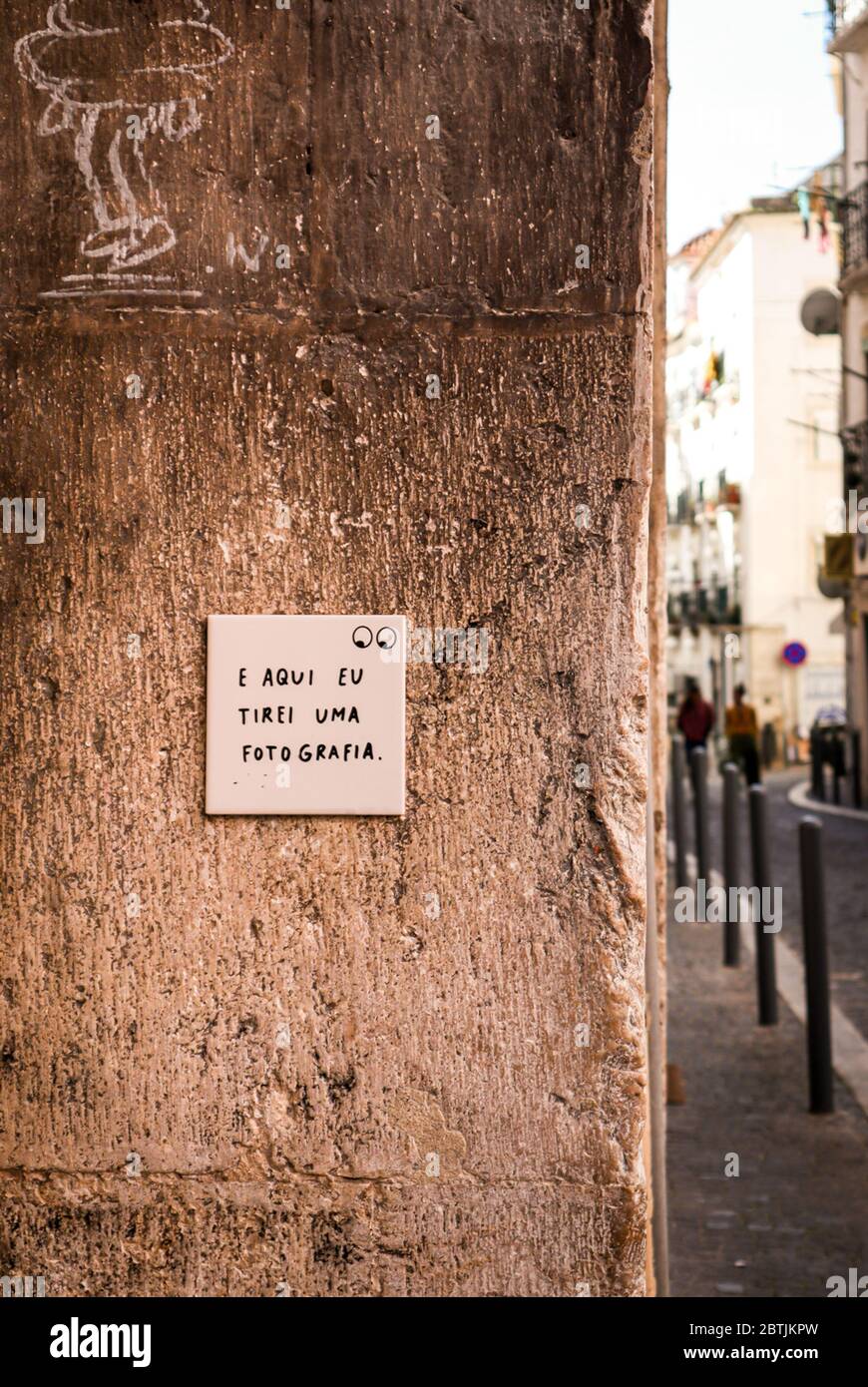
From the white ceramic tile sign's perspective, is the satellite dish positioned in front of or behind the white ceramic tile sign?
behind

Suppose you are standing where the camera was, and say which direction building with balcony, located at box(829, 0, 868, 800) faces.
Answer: facing to the left of the viewer

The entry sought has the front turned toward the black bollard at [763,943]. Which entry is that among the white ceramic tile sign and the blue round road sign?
the blue round road sign

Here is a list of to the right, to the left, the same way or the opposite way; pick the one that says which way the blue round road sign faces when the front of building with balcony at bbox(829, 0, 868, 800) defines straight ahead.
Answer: to the left

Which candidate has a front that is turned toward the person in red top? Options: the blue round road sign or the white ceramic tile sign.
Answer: the blue round road sign

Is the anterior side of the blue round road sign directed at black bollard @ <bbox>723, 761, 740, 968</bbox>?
yes

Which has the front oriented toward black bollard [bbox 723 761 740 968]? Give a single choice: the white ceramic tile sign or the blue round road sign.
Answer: the blue round road sign

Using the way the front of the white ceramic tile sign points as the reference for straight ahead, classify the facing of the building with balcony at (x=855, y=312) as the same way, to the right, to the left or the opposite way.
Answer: to the right
